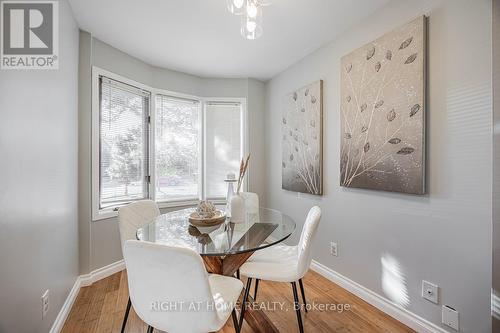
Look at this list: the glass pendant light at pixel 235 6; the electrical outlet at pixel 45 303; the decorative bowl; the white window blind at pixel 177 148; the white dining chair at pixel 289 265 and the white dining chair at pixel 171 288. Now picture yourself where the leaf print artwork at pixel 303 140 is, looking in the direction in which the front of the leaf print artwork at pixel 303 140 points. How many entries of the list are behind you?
0

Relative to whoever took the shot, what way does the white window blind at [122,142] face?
facing the viewer and to the right of the viewer

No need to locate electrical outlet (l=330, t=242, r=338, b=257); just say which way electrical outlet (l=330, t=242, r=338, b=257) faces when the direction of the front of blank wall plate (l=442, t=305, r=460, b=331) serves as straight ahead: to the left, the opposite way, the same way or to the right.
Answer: the same way

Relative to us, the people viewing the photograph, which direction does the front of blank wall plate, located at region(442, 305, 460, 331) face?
facing the viewer and to the left of the viewer

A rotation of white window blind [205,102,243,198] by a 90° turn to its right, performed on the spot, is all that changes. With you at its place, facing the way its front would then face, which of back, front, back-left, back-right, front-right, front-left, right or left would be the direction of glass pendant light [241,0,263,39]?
left

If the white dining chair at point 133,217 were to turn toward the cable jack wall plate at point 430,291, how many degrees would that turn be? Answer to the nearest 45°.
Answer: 0° — it already faces it

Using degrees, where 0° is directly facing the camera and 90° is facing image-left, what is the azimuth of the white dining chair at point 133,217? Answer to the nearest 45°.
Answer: approximately 315°

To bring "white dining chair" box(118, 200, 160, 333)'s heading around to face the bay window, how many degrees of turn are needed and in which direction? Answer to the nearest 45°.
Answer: approximately 135° to its left

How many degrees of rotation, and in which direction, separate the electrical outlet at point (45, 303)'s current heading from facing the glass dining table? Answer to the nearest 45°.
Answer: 0° — it already faces it

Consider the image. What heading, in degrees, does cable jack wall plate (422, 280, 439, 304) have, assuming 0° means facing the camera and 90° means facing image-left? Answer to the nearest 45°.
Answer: approximately 45°

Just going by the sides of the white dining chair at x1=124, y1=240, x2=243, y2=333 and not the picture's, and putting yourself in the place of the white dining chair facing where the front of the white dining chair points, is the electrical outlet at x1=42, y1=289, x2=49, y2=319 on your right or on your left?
on your left

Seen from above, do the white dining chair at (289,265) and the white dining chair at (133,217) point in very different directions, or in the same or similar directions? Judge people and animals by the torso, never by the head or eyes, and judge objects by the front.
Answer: very different directions

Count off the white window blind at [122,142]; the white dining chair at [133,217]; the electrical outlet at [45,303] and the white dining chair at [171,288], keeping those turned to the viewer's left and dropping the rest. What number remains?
0

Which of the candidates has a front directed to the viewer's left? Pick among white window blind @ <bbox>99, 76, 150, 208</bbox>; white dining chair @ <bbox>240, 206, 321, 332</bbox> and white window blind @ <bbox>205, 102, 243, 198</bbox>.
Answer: the white dining chair

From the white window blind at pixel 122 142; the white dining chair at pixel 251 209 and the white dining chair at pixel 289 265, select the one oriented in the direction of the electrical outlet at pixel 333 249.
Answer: the white window blind

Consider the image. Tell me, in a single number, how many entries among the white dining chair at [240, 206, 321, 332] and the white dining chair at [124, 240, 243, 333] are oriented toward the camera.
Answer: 0

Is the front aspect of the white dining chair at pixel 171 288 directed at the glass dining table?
yes
